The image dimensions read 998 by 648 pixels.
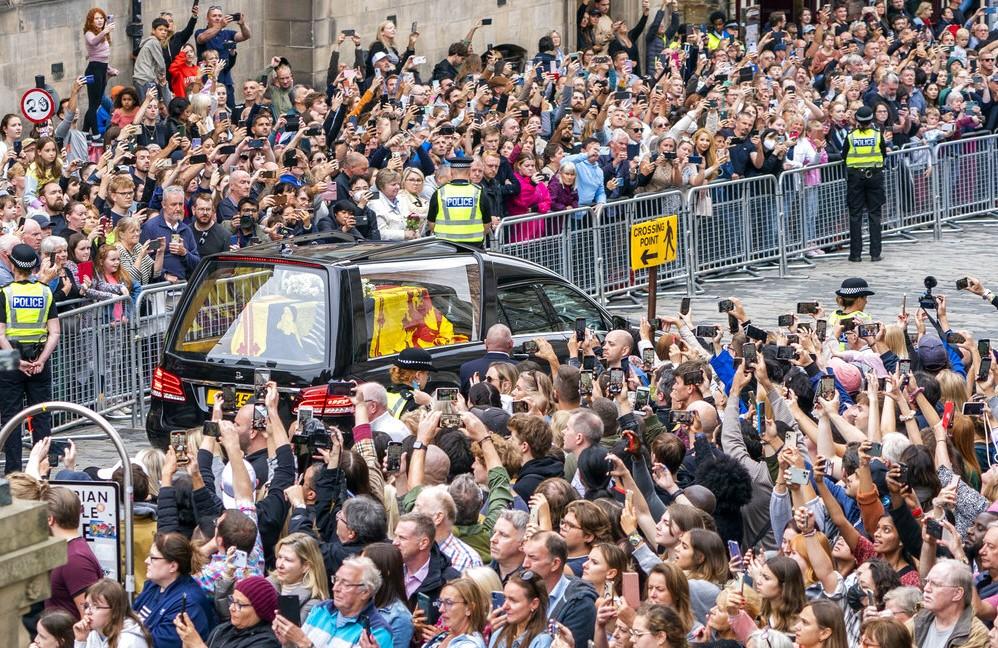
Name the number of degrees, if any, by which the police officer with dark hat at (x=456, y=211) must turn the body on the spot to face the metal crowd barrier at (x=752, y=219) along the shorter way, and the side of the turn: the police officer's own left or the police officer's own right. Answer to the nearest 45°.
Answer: approximately 45° to the police officer's own right

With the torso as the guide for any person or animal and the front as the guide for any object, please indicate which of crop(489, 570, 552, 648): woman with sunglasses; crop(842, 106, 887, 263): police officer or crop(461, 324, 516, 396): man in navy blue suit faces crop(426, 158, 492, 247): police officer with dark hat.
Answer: the man in navy blue suit

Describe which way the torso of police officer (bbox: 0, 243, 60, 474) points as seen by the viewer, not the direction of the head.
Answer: away from the camera

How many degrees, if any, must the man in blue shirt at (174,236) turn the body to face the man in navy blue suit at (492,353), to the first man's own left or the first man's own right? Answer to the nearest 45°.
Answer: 0° — they already face them

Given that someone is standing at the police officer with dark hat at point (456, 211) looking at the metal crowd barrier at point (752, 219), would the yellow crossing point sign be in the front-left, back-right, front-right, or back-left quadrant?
front-right

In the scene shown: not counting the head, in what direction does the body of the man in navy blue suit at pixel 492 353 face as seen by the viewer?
away from the camera

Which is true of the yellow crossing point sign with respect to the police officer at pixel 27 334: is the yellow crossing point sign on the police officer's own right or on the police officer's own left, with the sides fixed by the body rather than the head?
on the police officer's own right

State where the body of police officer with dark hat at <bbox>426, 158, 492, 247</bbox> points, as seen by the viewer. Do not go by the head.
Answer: away from the camera

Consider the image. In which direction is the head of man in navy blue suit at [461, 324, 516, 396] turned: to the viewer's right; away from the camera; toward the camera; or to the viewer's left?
away from the camera

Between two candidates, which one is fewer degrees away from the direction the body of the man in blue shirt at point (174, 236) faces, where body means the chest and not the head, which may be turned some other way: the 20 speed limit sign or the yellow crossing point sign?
the yellow crossing point sign

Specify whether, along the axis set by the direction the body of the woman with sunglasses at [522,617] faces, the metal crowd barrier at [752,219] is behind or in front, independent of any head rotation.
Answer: behind

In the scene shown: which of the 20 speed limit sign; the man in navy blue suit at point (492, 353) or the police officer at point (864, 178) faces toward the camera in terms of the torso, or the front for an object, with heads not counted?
the 20 speed limit sign

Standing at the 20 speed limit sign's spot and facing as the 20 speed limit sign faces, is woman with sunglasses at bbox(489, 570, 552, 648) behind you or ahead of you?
ahead

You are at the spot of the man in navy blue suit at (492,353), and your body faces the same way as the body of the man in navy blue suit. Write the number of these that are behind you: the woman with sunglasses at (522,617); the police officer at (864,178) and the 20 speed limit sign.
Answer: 1

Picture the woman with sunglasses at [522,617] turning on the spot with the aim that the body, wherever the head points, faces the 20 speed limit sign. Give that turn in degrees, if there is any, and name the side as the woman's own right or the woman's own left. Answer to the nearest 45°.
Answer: approximately 135° to the woman's own right

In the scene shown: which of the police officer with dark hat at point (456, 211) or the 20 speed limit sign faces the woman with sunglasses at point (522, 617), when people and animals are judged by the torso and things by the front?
the 20 speed limit sign
